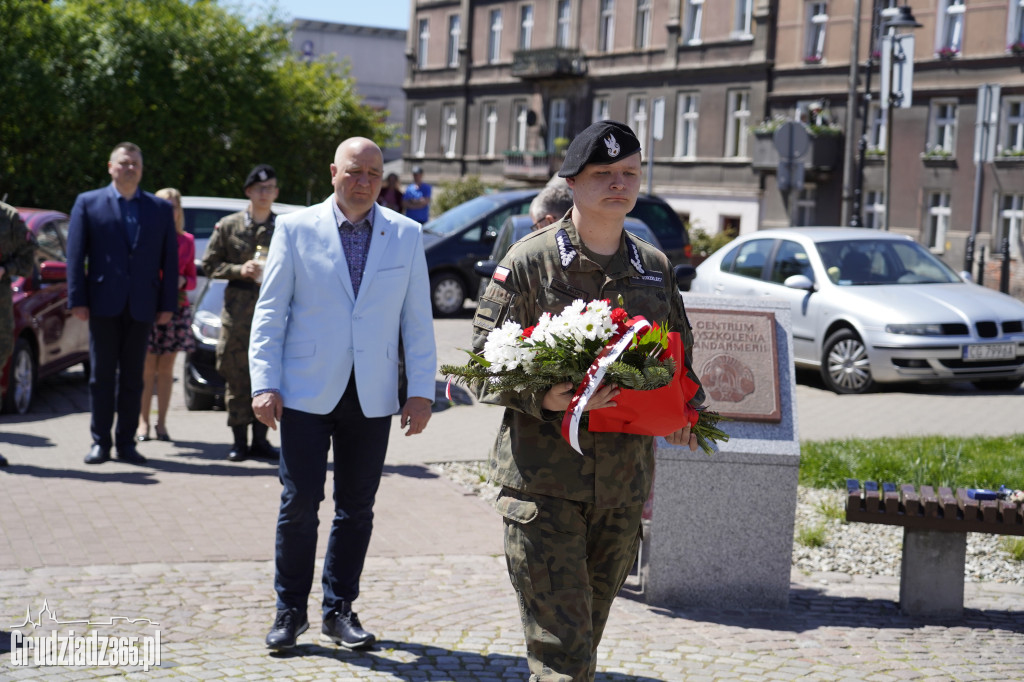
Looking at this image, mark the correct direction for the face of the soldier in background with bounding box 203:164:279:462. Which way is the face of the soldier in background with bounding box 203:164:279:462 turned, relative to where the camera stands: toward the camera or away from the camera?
toward the camera

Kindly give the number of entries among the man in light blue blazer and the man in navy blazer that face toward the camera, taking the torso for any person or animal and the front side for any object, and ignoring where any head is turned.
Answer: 2

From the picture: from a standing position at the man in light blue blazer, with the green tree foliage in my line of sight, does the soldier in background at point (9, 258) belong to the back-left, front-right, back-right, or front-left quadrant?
front-left

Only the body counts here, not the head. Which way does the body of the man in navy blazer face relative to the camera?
toward the camera

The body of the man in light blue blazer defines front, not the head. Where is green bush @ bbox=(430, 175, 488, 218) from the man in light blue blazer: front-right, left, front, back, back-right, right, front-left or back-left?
back

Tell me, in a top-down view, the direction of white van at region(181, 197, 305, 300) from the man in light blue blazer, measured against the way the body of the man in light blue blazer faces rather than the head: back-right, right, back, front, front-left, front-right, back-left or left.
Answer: back

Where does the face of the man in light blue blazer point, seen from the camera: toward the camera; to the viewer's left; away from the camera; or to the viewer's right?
toward the camera

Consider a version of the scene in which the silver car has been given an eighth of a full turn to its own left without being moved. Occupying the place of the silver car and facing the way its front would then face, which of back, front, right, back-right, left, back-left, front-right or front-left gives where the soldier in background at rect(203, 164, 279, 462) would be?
back-right

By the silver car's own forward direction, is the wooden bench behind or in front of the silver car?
in front

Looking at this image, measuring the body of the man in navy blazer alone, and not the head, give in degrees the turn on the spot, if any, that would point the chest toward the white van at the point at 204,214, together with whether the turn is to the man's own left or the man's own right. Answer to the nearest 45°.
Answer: approximately 180°

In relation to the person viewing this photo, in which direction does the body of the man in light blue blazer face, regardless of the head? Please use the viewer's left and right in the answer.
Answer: facing the viewer

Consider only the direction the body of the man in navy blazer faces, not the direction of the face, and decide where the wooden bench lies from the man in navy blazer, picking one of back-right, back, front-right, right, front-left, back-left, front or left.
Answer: front-left

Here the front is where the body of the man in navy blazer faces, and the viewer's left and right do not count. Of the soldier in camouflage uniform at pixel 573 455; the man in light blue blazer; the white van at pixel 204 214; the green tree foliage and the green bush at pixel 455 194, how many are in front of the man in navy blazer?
2

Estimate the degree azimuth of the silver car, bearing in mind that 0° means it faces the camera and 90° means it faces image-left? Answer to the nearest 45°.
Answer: approximately 315°

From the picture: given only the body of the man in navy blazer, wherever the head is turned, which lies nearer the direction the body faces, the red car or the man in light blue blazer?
the man in light blue blazer
